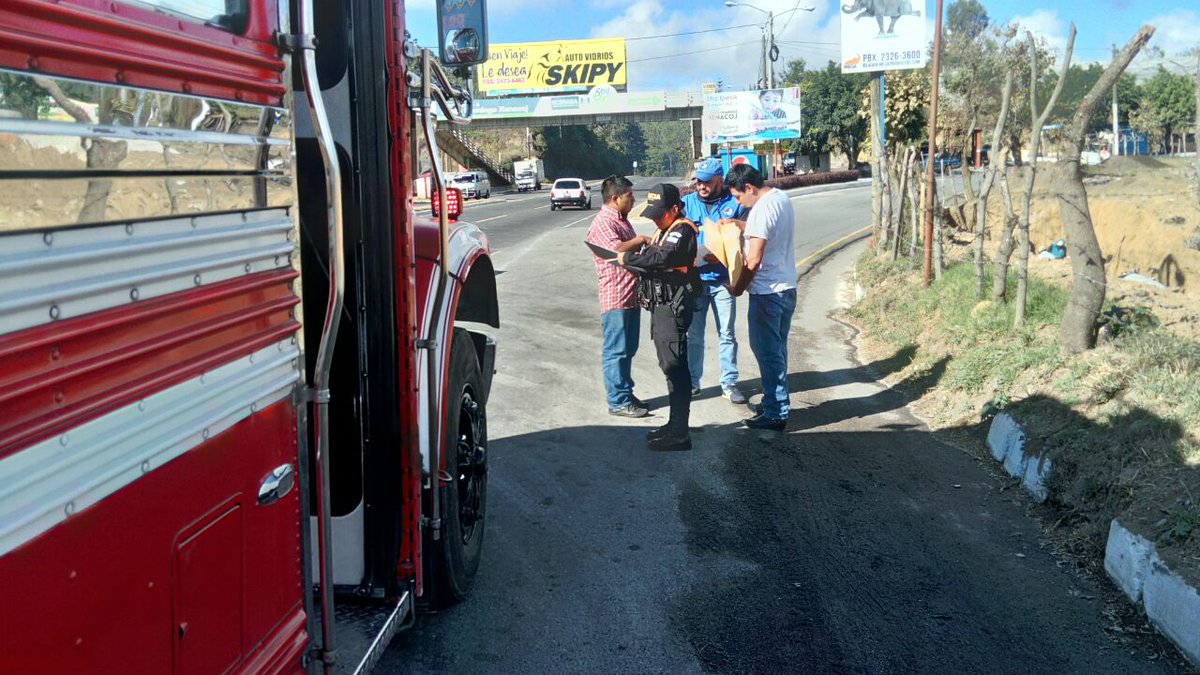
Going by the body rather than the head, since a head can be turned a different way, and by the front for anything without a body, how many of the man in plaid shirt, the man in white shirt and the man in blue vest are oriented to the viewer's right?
1

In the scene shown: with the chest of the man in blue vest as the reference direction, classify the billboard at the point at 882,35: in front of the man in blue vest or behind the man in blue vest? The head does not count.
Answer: behind

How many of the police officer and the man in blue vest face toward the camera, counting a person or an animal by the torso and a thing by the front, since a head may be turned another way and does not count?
1

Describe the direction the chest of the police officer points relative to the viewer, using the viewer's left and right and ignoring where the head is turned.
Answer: facing to the left of the viewer

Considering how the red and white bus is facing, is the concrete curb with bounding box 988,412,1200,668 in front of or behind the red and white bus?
in front

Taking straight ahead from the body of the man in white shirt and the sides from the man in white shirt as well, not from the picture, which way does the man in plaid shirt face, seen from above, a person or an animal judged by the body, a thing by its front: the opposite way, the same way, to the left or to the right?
the opposite way

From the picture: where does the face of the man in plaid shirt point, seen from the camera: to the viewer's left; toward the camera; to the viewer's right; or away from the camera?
to the viewer's right

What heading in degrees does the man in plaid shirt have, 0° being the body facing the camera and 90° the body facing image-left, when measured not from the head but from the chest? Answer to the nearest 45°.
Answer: approximately 270°

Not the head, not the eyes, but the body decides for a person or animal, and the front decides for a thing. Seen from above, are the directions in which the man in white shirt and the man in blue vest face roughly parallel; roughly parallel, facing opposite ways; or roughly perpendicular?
roughly perpendicular

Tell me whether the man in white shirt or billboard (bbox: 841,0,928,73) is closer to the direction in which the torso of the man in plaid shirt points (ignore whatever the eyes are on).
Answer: the man in white shirt

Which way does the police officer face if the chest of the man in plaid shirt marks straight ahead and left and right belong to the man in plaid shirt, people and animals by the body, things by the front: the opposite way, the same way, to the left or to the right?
the opposite way

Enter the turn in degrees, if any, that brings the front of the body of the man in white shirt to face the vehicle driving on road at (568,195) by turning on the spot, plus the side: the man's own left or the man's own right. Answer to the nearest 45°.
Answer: approximately 90° to the man's own right

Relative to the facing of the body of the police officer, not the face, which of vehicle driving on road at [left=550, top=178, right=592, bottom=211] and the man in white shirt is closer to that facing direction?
the vehicle driving on road

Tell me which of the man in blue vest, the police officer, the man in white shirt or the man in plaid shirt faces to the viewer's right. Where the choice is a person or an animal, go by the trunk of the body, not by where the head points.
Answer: the man in plaid shirt
